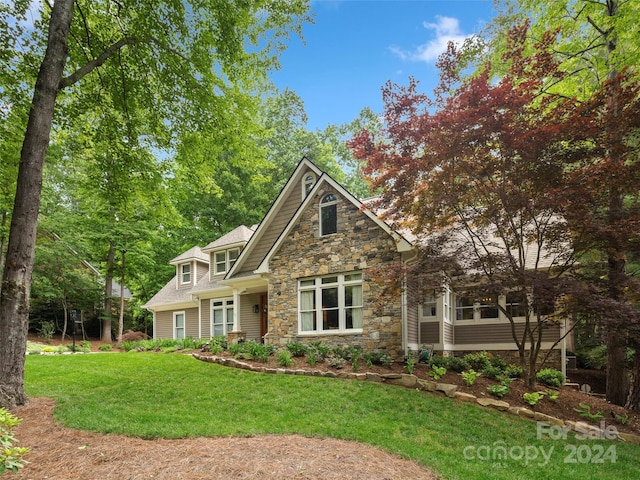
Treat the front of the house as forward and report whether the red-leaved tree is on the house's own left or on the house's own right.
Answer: on the house's own left

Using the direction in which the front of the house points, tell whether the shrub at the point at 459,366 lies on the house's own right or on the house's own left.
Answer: on the house's own left

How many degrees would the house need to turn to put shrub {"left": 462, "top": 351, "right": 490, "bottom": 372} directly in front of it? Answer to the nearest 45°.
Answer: approximately 90° to its left

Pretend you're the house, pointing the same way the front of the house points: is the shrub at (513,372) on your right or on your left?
on your left

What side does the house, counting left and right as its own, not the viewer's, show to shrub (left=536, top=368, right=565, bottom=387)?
left

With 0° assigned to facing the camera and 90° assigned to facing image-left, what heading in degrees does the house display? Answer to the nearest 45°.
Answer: approximately 45°

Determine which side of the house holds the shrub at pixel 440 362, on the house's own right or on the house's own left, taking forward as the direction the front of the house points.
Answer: on the house's own left

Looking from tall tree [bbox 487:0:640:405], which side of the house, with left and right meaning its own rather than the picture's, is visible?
left
